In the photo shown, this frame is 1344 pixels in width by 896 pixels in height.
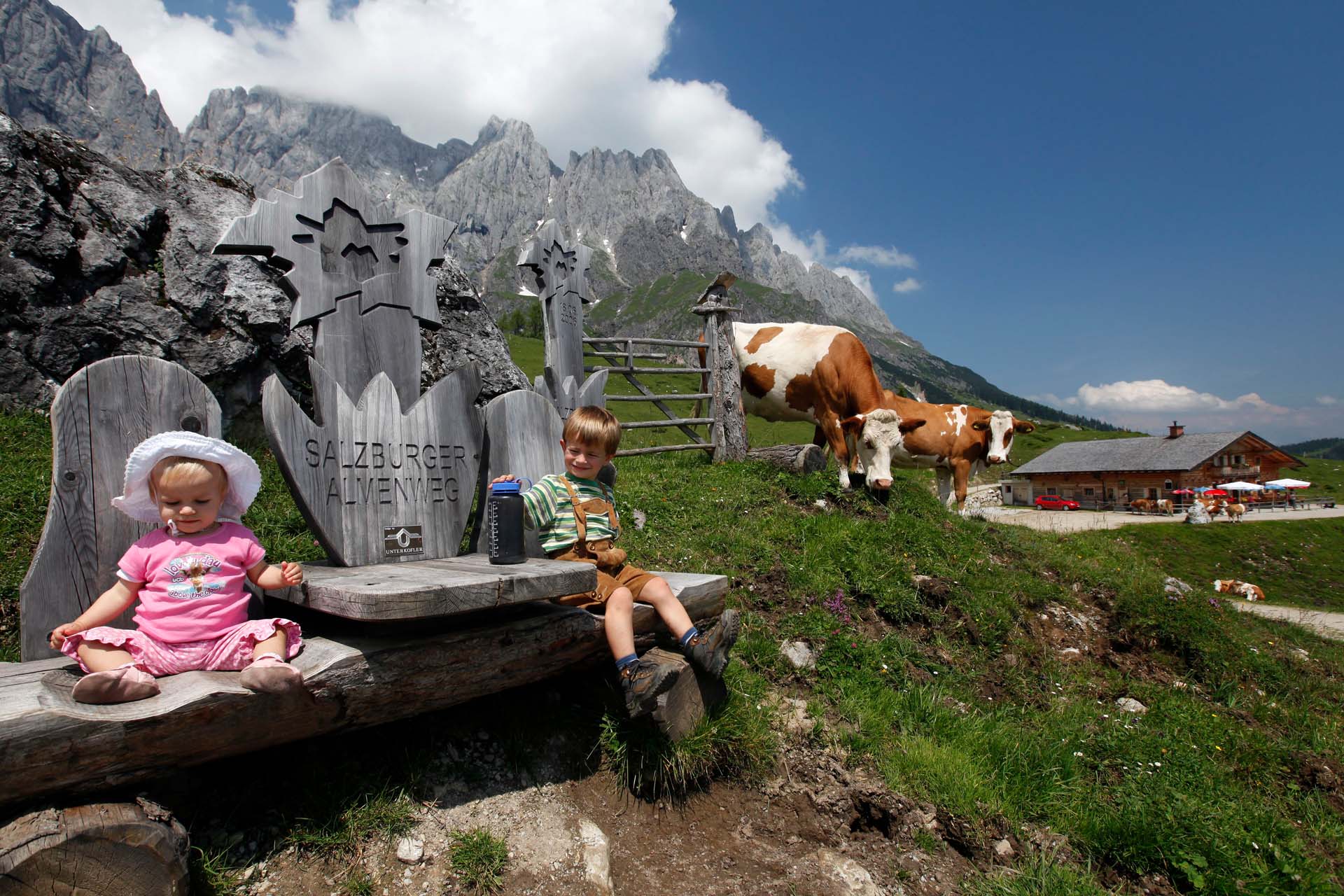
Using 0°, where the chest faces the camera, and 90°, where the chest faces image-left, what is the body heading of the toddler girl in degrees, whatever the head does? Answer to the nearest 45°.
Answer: approximately 0°

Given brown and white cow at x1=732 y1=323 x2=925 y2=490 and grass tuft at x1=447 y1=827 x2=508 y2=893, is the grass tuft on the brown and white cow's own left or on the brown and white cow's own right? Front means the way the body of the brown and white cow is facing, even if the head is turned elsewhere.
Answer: on the brown and white cow's own right

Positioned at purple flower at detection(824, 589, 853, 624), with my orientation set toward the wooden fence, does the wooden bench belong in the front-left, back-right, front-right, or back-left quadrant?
back-left

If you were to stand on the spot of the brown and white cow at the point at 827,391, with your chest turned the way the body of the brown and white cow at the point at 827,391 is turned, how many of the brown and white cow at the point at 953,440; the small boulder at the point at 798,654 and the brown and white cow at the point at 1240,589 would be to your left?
2

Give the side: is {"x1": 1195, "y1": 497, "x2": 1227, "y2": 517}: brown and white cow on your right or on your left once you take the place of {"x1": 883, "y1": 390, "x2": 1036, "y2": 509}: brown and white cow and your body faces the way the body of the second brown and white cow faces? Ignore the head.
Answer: on your left

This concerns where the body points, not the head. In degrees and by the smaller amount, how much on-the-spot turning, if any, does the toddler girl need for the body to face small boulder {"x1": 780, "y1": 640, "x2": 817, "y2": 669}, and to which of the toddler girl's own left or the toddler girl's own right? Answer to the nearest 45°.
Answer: approximately 90° to the toddler girl's own left
